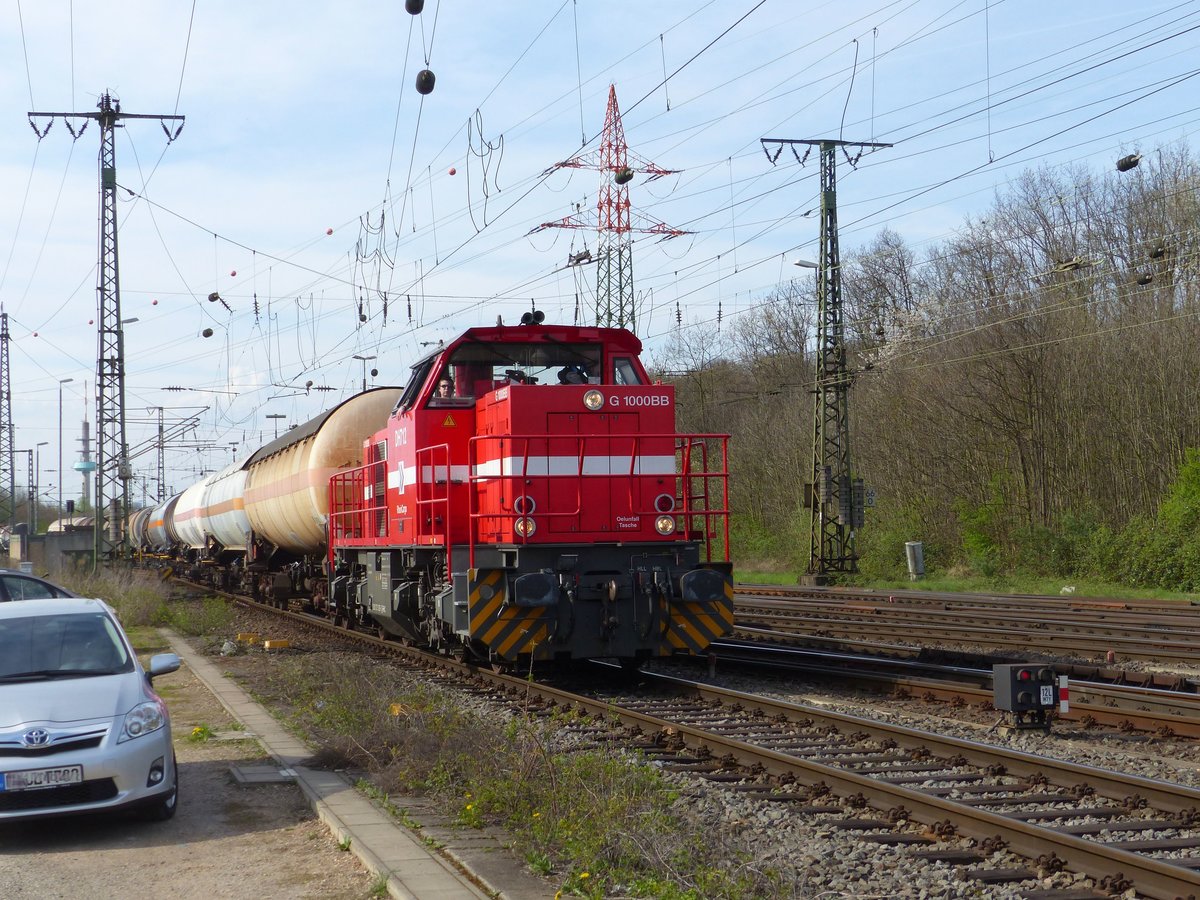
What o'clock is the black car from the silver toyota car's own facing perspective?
The black car is roughly at 6 o'clock from the silver toyota car.

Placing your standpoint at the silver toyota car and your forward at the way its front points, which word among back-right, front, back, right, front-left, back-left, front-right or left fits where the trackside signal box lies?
left

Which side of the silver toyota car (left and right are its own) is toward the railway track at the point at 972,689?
left

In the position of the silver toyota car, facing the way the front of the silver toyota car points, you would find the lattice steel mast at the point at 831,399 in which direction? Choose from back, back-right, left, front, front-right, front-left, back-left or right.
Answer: back-left

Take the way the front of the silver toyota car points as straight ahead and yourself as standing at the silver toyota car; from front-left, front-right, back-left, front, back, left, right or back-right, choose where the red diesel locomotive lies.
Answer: back-left

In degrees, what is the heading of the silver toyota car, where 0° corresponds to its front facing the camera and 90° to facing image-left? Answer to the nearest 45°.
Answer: approximately 0°

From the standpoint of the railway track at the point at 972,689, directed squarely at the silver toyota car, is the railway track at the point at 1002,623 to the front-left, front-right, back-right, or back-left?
back-right

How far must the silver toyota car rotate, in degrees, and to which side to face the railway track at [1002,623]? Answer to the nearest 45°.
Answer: approximately 135° to its left

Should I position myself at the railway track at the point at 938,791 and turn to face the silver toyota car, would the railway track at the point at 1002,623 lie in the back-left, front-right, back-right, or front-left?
back-right
